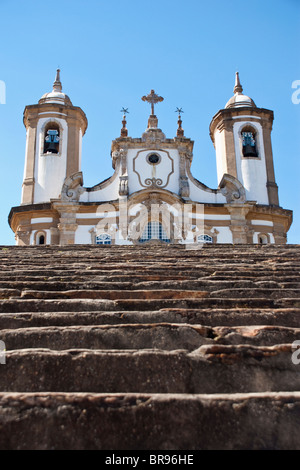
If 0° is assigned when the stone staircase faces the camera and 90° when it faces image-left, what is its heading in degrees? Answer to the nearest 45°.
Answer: approximately 0°

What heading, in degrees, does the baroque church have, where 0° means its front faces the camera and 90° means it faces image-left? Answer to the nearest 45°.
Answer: approximately 0°

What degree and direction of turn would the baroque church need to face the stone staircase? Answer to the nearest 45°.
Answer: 0° — it already faces it

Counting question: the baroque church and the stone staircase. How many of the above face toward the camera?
2

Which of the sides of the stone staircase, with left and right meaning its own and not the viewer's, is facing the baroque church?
back
